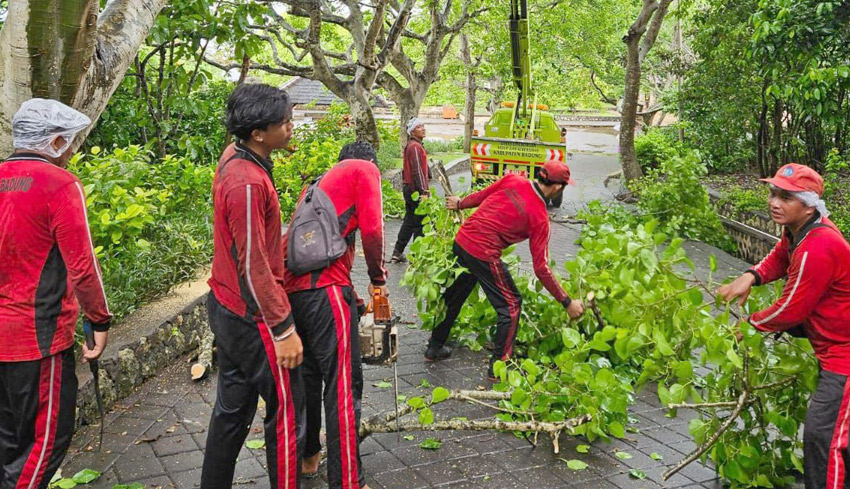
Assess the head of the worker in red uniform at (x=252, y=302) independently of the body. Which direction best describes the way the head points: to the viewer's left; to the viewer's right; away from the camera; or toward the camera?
to the viewer's right

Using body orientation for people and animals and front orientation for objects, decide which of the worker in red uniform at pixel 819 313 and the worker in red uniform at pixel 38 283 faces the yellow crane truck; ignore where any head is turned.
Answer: the worker in red uniform at pixel 38 283

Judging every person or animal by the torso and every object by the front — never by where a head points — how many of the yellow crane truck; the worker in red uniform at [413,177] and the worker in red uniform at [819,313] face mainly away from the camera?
1

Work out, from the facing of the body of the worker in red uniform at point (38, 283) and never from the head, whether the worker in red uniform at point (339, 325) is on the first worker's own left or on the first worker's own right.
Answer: on the first worker's own right

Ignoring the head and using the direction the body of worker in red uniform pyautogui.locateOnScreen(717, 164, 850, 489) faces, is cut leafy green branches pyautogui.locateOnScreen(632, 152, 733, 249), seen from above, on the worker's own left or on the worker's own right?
on the worker's own right

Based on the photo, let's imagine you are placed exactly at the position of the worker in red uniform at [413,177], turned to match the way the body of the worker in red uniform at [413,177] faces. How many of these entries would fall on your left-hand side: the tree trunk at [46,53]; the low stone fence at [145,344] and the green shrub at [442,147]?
1

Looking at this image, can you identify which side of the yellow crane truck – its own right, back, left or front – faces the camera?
back

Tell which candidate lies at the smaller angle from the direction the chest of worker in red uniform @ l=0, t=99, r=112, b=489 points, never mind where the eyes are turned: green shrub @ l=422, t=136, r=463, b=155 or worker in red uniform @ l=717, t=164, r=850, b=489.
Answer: the green shrub

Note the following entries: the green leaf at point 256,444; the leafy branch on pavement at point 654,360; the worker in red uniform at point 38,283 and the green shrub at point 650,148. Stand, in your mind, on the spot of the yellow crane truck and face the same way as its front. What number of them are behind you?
3

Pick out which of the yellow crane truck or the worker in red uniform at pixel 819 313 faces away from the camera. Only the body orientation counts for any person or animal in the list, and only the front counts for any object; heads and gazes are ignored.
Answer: the yellow crane truck

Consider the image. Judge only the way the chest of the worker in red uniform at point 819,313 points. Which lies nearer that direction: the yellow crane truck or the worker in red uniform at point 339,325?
the worker in red uniform

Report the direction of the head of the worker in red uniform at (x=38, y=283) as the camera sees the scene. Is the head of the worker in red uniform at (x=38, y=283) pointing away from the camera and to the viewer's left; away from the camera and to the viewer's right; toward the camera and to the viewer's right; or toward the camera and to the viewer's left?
away from the camera and to the viewer's right

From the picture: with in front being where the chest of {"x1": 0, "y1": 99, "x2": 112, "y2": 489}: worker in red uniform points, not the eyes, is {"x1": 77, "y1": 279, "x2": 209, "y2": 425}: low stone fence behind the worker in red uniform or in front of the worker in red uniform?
in front
